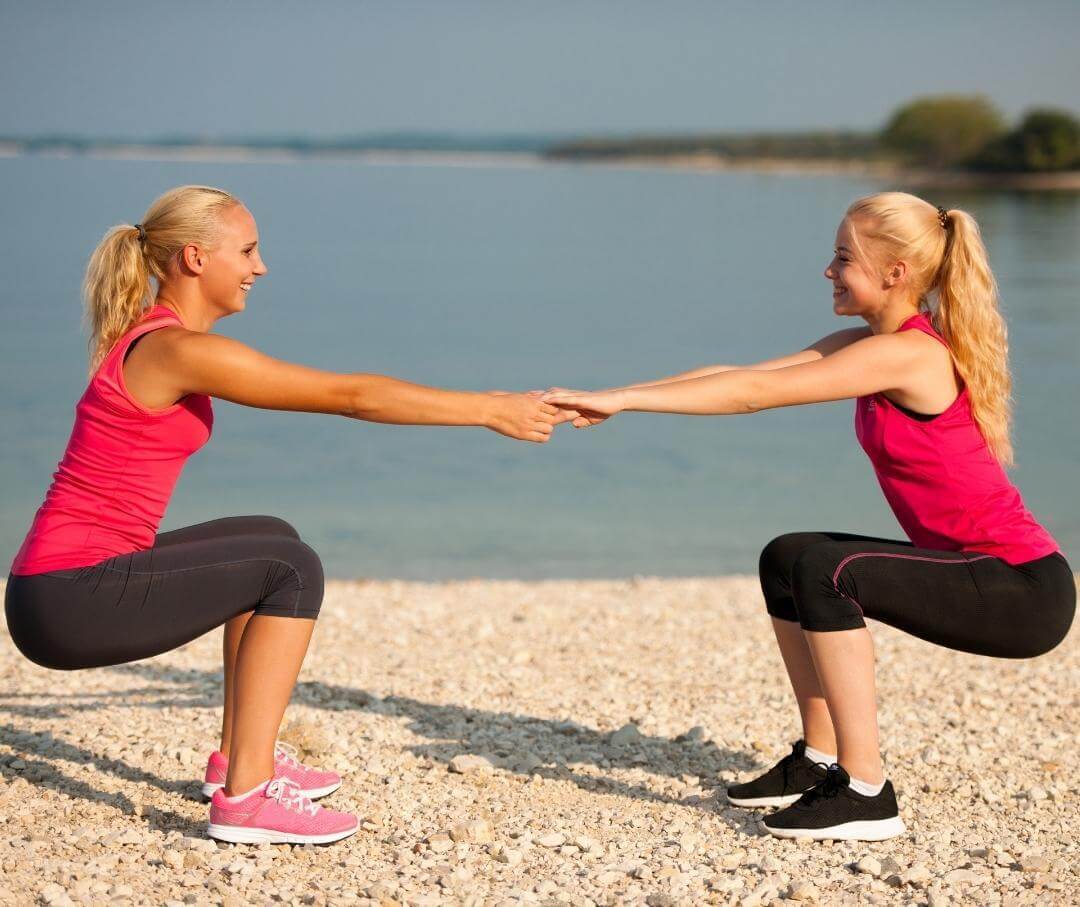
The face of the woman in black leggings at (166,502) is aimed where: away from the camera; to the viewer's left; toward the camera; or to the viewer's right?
to the viewer's right

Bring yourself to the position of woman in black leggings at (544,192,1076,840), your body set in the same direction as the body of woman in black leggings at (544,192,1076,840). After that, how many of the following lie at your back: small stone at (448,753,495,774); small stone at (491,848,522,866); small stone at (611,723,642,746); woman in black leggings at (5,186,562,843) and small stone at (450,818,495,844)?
0

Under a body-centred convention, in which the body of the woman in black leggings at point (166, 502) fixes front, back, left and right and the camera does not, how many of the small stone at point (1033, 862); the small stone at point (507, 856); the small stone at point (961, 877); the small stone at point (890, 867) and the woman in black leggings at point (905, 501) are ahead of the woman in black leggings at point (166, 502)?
5

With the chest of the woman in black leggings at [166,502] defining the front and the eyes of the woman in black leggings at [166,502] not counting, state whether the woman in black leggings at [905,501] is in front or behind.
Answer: in front

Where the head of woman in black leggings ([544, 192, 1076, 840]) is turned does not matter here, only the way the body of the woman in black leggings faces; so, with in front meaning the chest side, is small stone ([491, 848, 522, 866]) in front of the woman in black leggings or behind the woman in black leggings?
in front

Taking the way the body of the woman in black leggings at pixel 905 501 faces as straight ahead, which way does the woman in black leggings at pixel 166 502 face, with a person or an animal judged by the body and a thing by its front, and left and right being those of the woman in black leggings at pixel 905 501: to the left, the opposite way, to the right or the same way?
the opposite way

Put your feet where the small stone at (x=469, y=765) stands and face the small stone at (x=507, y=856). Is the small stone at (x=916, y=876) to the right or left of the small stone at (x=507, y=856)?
left

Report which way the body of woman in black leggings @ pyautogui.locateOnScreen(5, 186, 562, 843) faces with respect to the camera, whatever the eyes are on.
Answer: to the viewer's right

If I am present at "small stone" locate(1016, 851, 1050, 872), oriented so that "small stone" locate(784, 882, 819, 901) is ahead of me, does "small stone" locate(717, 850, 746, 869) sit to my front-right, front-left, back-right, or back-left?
front-right

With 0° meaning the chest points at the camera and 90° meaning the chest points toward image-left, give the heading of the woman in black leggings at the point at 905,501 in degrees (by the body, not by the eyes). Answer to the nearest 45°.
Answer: approximately 90°

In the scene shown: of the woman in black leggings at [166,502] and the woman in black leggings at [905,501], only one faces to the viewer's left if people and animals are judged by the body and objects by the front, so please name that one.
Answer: the woman in black leggings at [905,501]

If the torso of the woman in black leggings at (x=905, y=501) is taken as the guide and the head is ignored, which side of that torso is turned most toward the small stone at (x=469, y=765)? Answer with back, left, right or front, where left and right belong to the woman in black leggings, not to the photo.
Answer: front

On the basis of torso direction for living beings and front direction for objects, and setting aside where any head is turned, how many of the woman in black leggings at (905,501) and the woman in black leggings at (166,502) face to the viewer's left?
1
